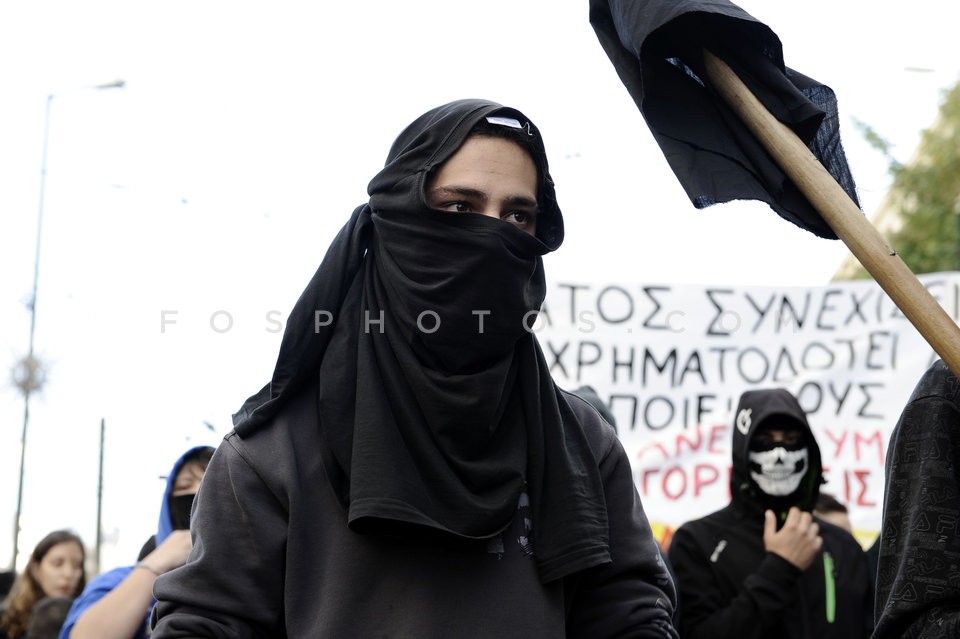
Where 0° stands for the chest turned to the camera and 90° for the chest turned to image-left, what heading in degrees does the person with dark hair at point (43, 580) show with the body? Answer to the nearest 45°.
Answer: approximately 315°

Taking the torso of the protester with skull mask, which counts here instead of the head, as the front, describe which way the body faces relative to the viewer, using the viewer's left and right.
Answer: facing the viewer

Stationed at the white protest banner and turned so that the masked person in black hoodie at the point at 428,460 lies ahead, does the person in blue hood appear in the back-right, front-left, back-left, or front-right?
front-right

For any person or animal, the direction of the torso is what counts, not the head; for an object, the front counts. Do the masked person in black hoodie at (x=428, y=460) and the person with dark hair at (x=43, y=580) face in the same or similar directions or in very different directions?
same or similar directions

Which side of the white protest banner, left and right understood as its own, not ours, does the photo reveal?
front

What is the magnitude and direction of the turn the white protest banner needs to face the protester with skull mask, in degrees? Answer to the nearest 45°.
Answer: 0° — it already faces them

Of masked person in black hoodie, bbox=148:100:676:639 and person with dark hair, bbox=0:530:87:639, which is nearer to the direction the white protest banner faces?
the masked person in black hoodie

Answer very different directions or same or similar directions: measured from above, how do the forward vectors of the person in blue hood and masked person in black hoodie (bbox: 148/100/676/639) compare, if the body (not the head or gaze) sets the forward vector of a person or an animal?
same or similar directions

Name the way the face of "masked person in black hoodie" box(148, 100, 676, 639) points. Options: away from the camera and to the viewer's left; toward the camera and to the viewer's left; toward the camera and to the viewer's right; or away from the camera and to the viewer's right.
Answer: toward the camera and to the viewer's right

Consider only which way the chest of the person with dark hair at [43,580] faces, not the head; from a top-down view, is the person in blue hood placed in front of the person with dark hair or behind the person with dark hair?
in front
